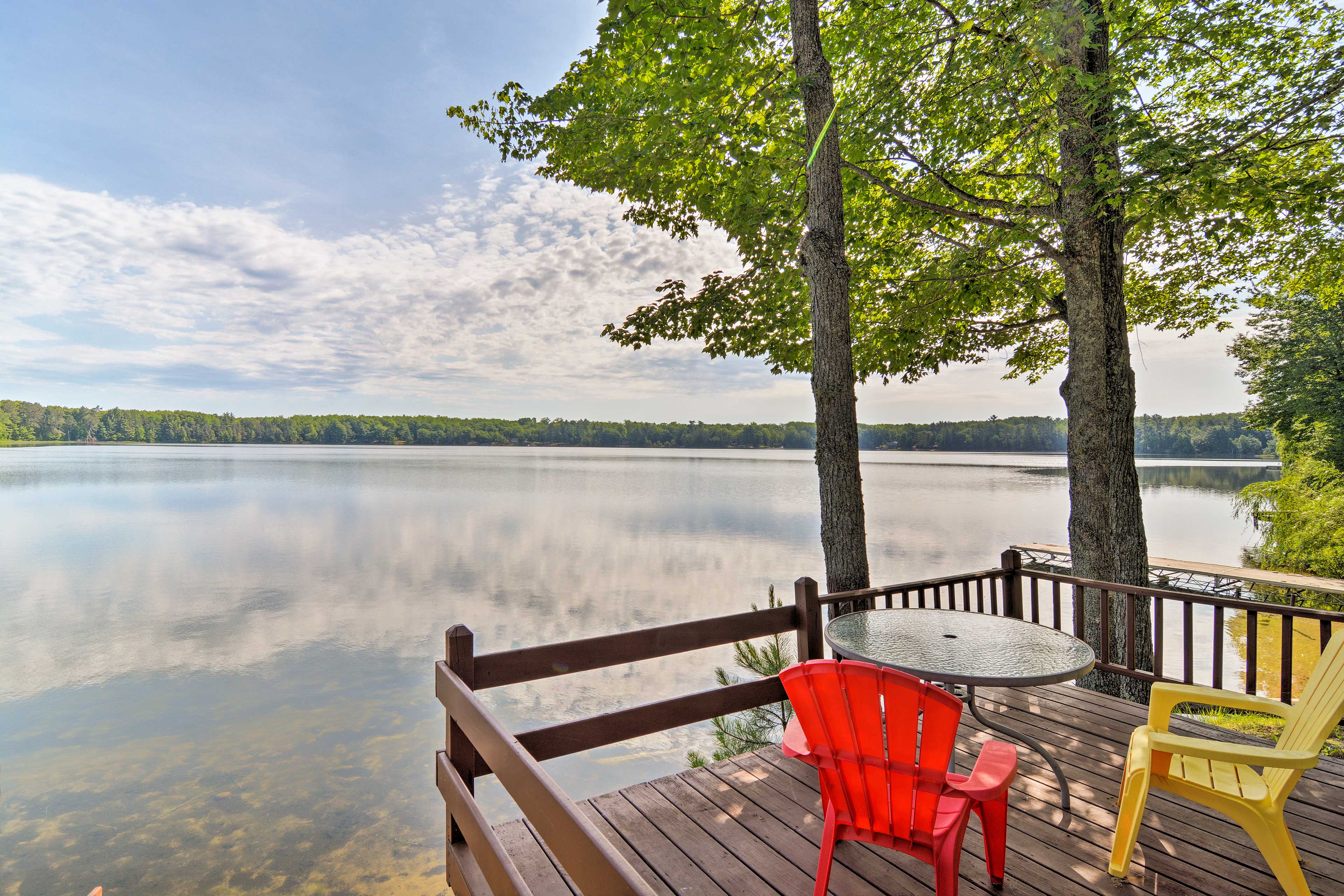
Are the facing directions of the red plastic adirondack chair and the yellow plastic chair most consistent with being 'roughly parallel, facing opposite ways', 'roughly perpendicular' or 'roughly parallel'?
roughly perpendicular

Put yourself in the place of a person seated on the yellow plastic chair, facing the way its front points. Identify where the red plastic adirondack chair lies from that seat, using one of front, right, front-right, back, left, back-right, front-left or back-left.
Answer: front-left

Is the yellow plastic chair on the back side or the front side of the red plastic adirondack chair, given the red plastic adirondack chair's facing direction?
on the front side

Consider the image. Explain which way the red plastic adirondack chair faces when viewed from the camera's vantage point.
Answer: facing away from the viewer and to the right of the viewer

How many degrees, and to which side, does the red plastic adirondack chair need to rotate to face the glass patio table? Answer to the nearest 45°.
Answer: approximately 45° to its left

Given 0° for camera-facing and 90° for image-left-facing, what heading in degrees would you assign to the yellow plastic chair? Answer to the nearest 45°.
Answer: approximately 90°

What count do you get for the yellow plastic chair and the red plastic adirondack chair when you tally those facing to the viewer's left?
1

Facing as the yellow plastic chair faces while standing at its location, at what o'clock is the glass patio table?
The glass patio table is roughly at 12 o'clock from the yellow plastic chair.

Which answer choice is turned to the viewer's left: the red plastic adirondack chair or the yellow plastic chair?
the yellow plastic chair
